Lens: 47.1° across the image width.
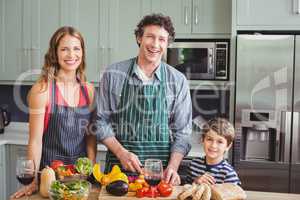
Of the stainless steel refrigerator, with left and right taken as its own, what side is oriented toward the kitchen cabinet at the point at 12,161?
right

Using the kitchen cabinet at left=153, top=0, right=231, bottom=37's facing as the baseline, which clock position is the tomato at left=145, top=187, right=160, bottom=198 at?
The tomato is roughly at 12 o'clock from the kitchen cabinet.

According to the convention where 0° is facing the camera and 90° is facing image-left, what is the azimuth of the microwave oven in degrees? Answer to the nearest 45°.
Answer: approximately 0°

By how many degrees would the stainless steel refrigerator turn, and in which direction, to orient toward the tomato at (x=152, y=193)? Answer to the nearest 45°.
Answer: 0° — it already faces it

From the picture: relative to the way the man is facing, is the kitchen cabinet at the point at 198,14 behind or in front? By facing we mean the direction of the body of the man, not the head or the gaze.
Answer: behind

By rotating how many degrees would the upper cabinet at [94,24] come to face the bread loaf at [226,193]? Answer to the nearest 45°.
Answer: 0° — it already faces it
